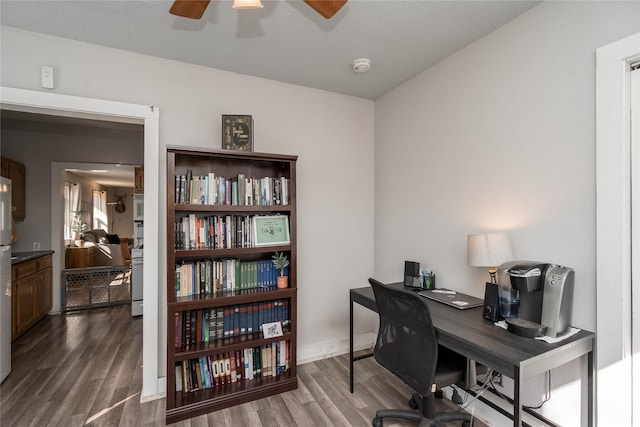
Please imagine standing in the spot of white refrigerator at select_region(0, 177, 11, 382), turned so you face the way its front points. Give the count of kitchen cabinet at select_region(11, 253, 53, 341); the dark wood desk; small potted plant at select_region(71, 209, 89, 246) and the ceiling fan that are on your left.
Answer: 2

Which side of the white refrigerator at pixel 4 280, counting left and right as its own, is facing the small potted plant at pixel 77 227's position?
left

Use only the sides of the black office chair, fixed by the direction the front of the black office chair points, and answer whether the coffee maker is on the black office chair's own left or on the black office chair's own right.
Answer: on the black office chair's own right

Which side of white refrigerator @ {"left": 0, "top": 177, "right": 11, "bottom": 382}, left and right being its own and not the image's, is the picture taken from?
right

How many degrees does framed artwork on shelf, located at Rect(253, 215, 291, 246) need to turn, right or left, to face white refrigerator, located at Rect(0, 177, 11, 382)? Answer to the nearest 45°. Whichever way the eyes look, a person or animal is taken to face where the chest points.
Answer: approximately 90° to its right

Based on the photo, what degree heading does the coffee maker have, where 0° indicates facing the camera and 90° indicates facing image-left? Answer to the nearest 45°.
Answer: approximately 45°

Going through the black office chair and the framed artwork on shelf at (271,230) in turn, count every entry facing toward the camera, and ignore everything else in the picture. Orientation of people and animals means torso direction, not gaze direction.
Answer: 1

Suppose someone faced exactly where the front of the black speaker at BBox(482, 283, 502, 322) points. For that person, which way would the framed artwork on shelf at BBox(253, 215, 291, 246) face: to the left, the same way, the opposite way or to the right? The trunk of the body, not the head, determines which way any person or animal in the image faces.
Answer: to the left

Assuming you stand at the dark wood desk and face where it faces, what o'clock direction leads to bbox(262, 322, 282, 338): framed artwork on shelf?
The framed artwork on shelf is roughly at 2 o'clock from the dark wood desk.

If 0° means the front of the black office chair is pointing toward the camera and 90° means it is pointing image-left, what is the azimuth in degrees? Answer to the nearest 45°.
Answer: approximately 225°
